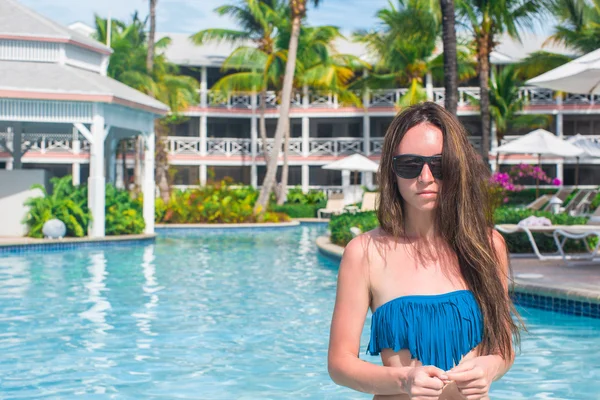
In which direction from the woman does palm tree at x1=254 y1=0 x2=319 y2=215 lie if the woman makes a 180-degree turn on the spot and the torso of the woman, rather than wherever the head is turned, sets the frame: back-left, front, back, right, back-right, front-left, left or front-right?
front

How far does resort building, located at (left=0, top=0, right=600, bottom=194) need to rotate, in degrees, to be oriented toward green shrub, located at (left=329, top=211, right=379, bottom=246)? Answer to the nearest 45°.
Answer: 0° — it already faces it

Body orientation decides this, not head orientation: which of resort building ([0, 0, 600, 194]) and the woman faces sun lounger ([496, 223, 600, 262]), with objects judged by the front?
the resort building

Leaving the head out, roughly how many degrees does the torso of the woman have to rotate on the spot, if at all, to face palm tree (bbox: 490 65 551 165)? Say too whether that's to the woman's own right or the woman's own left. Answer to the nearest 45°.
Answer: approximately 180°

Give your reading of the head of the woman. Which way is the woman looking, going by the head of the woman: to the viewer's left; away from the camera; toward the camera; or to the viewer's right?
toward the camera

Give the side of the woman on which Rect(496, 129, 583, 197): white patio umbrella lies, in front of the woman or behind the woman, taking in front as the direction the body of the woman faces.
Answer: behind

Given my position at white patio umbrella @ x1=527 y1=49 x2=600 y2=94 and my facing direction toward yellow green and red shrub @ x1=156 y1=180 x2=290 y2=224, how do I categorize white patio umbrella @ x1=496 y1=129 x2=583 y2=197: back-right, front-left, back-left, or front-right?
front-right

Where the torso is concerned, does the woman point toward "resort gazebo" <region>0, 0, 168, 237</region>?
no

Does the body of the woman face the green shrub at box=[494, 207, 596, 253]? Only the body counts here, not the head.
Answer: no

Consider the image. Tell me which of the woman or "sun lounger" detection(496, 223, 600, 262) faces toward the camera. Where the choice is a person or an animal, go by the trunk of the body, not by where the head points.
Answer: the woman

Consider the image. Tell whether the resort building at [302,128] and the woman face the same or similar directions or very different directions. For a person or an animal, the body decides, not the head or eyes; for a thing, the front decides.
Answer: same or similar directions

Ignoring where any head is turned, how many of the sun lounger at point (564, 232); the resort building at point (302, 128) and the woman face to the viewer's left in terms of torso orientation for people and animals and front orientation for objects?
1

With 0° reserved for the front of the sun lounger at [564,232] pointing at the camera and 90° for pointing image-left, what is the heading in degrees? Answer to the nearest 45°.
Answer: approximately 90°

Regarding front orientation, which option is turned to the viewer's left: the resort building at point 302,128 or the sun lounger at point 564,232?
the sun lounger

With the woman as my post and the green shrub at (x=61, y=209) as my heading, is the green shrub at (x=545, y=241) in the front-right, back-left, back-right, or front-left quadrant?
front-right

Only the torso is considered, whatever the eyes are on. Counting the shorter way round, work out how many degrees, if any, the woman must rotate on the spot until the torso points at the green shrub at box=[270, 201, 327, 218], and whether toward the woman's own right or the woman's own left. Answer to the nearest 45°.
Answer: approximately 180°

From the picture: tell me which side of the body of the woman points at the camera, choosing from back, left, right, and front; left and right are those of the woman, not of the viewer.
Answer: front
